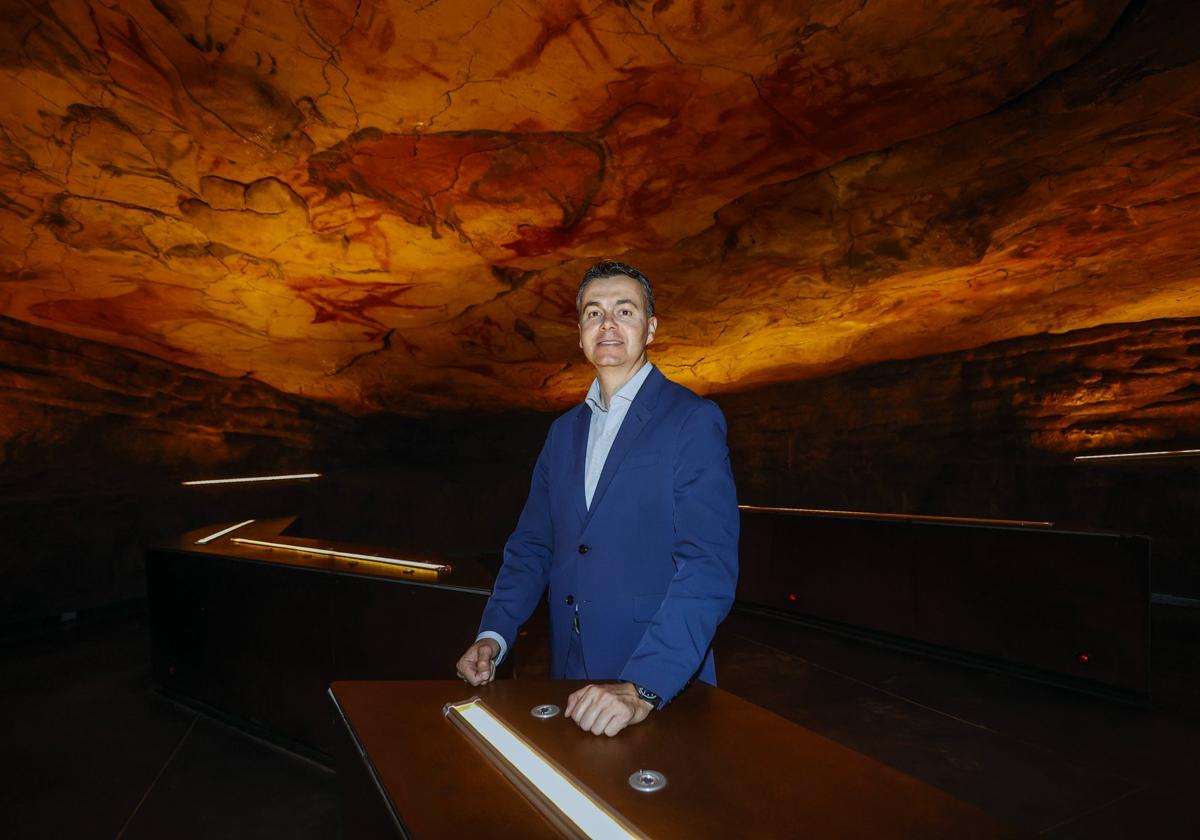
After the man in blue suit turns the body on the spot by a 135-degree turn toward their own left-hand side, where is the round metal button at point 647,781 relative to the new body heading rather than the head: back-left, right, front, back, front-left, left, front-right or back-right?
right

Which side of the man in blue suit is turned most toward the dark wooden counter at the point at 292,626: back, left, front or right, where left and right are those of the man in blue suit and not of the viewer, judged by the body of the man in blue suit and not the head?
right

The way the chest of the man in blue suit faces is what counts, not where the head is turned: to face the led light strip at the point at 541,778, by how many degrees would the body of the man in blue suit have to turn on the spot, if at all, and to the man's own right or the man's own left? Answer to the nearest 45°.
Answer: approximately 45° to the man's own left

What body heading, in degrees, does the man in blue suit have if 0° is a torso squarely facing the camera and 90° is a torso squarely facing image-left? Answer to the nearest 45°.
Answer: approximately 45°

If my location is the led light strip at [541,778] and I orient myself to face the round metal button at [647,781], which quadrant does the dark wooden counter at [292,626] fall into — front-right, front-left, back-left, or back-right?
back-left
